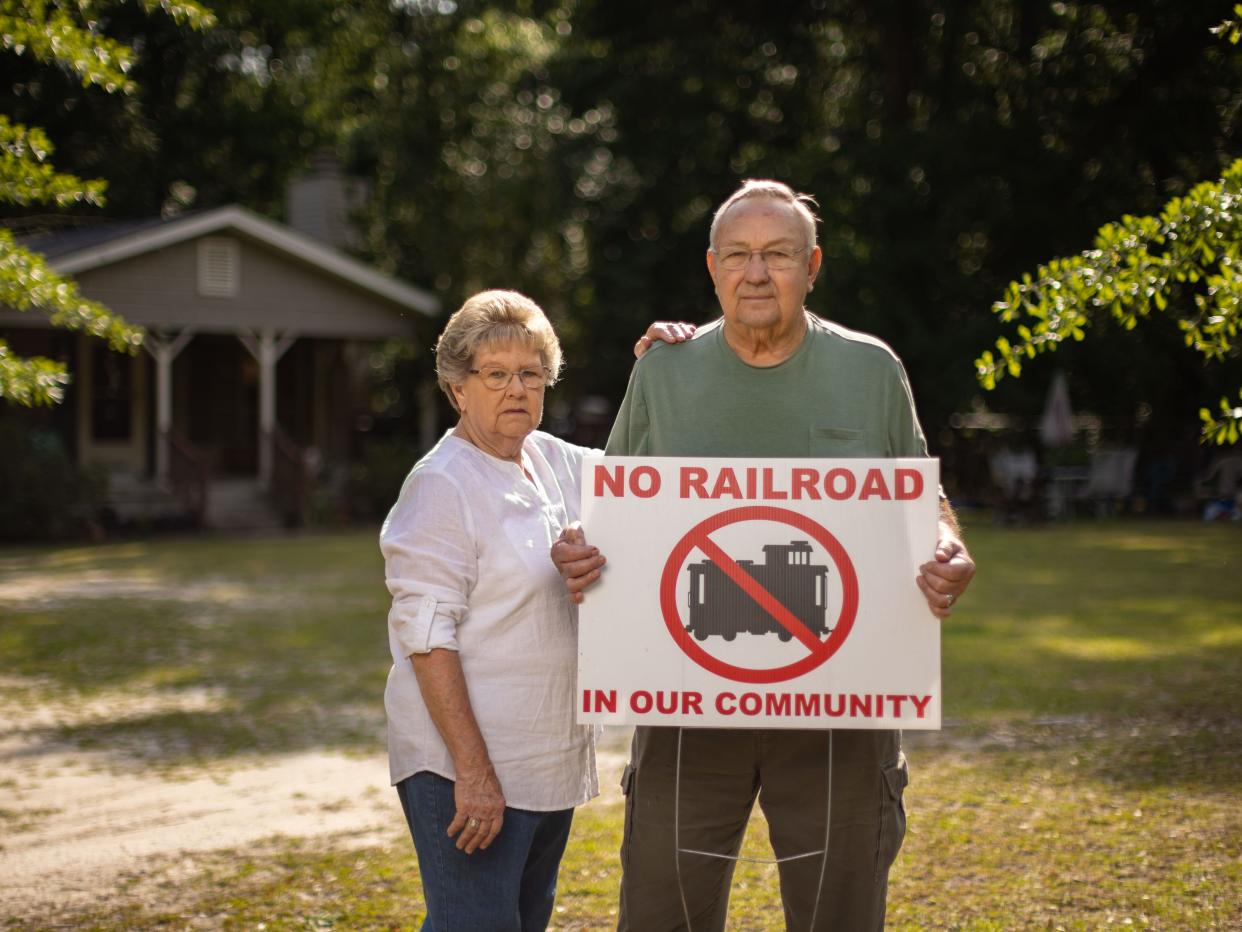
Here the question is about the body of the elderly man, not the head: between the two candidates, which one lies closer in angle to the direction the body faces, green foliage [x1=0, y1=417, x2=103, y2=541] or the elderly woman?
the elderly woman

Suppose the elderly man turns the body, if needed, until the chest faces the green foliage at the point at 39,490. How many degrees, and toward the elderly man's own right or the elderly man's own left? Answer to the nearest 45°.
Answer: approximately 135° to the elderly man's own right

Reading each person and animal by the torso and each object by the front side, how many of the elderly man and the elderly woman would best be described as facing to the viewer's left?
0

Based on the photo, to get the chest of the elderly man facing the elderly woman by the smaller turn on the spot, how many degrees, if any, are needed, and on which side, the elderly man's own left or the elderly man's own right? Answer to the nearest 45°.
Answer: approximately 90° to the elderly man's own right

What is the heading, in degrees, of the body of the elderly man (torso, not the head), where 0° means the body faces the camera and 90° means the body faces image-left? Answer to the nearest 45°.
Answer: approximately 0°

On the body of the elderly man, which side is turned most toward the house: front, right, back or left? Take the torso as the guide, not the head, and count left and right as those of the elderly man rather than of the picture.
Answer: back

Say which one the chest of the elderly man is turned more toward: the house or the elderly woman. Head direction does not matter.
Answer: the elderly woman

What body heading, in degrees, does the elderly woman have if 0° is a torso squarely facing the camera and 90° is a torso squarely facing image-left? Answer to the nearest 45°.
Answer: approximately 315°
